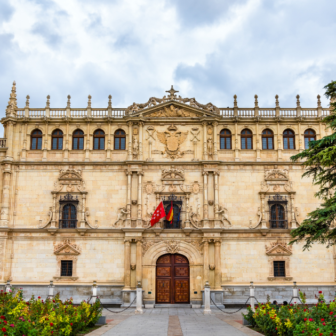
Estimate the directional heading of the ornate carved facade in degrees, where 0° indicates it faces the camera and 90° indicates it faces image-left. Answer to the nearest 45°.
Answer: approximately 0°

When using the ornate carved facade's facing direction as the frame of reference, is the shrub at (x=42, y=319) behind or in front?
in front
